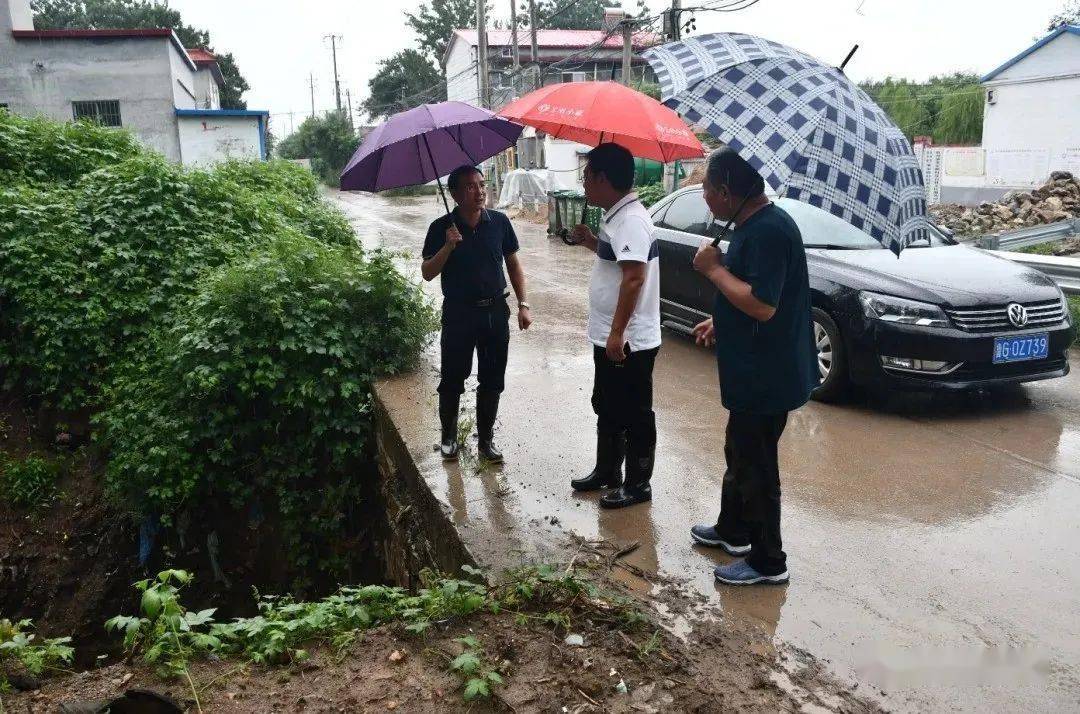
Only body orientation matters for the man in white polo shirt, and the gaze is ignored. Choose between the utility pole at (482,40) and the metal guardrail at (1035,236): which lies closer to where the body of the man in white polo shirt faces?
the utility pole

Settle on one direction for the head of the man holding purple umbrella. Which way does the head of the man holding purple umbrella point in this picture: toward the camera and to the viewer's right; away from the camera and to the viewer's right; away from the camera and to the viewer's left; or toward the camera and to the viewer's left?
toward the camera and to the viewer's right

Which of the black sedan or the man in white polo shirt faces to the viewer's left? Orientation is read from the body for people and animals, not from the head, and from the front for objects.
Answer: the man in white polo shirt

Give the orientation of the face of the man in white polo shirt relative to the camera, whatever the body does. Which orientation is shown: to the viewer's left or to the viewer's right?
to the viewer's left

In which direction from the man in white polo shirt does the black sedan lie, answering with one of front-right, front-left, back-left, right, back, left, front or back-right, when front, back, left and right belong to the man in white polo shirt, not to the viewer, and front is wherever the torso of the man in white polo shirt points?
back-right

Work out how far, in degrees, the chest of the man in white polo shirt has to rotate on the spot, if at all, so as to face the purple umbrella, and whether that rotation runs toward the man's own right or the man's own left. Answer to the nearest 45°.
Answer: approximately 45° to the man's own right

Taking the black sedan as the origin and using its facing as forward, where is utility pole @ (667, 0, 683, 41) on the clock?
The utility pole is roughly at 7 o'clock from the black sedan.

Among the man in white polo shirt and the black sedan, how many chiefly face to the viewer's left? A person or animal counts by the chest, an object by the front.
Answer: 1

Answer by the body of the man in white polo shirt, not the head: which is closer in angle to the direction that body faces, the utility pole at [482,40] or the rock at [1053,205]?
the utility pole

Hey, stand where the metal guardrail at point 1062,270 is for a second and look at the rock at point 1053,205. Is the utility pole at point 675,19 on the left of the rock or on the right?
left

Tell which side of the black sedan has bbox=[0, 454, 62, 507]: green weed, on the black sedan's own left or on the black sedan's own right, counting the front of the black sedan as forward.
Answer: on the black sedan's own right

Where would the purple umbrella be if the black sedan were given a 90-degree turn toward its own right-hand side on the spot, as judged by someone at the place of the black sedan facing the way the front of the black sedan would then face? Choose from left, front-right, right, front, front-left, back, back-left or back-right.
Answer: front

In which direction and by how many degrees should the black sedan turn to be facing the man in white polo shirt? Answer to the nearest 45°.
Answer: approximately 90° to its right

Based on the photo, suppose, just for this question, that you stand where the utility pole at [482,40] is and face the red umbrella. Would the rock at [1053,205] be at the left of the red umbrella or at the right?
left

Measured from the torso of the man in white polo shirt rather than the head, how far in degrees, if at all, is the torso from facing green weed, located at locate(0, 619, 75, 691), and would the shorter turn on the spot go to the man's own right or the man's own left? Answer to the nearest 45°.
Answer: approximately 45° to the man's own left

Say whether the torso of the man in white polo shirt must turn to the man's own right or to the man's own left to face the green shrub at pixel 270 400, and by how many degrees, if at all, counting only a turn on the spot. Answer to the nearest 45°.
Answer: approximately 45° to the man's own right

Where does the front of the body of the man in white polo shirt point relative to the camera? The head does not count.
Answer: to the viewer's left

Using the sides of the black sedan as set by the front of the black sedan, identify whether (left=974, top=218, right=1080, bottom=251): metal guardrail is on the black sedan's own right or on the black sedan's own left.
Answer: on the black sedan's own left

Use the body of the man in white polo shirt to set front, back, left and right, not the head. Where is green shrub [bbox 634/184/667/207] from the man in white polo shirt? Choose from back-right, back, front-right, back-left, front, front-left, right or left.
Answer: right
